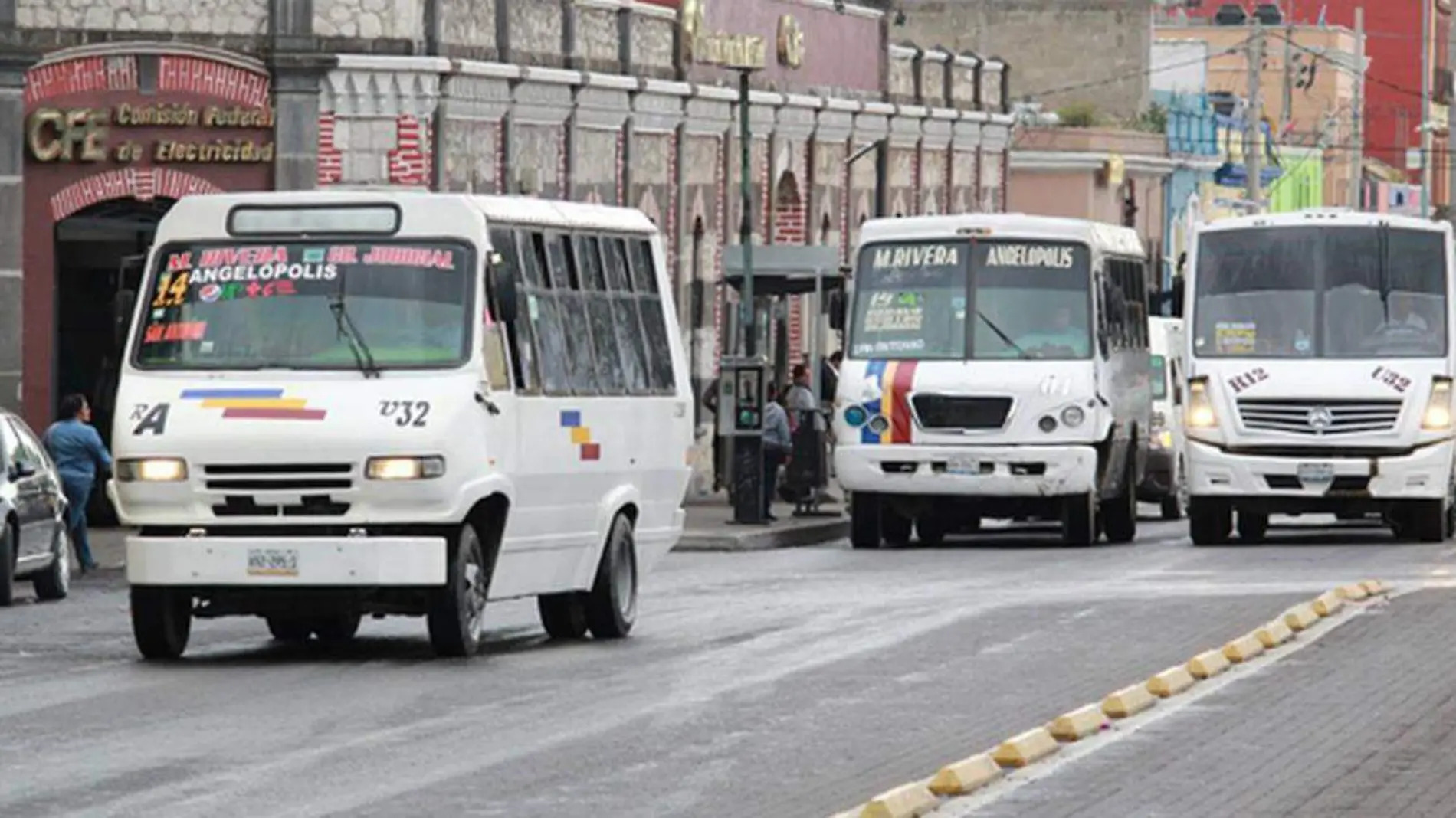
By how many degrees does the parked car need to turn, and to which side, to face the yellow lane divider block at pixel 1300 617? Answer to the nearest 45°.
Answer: approximately 90° to its left

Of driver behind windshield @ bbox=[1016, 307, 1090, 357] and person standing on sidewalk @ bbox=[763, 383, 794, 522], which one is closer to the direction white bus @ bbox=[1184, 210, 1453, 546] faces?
the driver behind windshield

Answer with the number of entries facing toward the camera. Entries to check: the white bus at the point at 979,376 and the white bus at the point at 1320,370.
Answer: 2

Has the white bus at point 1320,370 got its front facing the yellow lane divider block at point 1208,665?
yes

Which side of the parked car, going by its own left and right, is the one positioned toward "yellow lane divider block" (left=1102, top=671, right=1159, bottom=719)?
left

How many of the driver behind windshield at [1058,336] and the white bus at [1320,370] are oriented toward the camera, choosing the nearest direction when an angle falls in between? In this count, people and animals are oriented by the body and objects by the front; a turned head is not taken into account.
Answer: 2

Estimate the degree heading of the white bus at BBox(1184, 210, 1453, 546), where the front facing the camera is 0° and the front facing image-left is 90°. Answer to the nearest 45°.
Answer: approximately 0°

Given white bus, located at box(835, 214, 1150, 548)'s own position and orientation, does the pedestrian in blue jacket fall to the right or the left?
on its right

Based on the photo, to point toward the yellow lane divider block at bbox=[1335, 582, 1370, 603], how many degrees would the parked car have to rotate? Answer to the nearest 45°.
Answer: approximately 90° to its left

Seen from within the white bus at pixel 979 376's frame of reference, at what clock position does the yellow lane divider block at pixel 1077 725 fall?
The yellow lane divider block is roughly at 12 o'clock from the white bus.

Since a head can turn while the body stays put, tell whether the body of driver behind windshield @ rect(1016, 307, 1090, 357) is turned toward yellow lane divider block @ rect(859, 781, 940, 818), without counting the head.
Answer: yes
